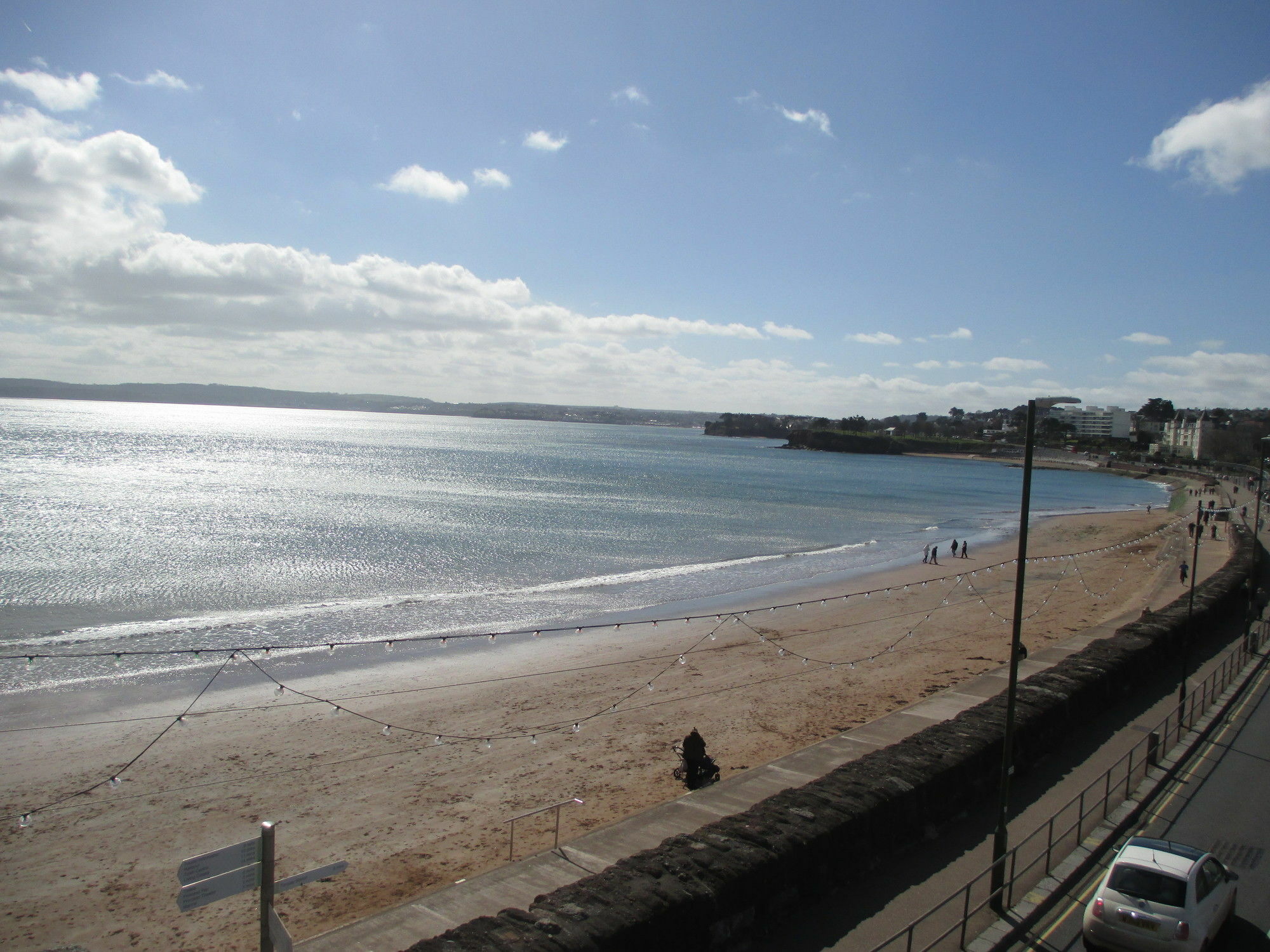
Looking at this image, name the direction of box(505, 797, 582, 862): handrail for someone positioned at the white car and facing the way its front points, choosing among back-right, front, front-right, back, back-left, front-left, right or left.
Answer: back-left

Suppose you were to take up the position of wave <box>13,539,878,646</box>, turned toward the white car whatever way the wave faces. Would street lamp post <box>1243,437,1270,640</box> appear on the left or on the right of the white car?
left

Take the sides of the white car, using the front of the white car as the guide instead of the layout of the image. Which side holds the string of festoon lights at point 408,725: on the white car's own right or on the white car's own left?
on the white car's own left

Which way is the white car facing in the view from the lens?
facing away from the viewer and to the right of the viewer
